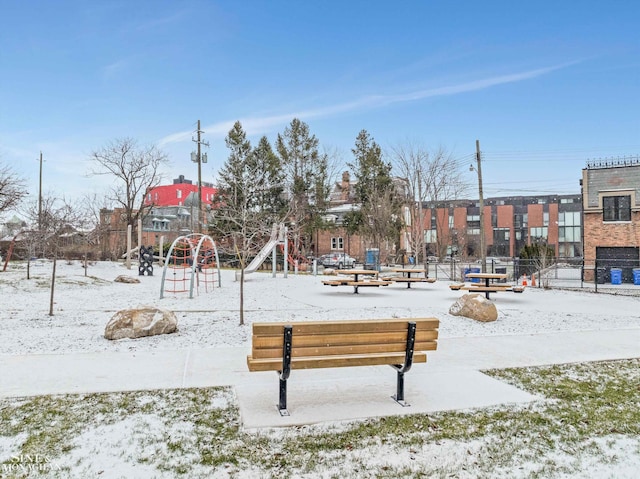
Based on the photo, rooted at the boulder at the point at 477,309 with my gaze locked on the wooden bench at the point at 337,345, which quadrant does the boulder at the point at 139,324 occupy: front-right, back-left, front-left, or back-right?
front-right

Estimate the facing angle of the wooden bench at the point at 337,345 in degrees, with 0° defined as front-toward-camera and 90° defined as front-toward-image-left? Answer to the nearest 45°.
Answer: approximately 180°

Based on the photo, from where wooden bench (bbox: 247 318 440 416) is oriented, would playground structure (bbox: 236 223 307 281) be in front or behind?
in front

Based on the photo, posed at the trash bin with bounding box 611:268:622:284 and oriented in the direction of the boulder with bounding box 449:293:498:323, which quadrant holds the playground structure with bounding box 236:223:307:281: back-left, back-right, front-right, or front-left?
front-right

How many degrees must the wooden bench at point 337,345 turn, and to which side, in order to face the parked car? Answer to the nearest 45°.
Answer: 0° — it already faces it

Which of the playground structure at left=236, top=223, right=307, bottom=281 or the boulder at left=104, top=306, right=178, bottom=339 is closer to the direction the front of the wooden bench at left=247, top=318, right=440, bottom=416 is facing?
the playground structure

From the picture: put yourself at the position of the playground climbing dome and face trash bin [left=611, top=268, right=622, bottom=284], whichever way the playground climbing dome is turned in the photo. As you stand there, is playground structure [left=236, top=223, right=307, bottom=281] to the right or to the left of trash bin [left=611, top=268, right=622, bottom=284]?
left

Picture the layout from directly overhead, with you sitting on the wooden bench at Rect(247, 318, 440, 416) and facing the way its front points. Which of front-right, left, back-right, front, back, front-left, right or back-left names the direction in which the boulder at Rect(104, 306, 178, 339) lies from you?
front-left

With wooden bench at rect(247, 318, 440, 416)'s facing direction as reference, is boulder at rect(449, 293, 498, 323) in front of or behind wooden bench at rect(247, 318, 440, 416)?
in front

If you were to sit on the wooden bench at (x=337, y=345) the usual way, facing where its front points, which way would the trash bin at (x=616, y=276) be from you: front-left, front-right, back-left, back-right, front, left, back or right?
front-right
